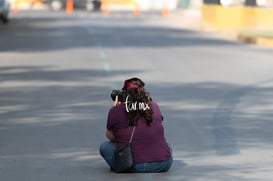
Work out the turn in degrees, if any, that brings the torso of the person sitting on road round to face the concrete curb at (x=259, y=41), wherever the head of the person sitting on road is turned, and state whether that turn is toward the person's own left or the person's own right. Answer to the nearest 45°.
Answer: approximately 45° to the person's own right

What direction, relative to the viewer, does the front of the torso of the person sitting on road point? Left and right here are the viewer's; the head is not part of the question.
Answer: facing away from the viewer and to the left of the viewer
